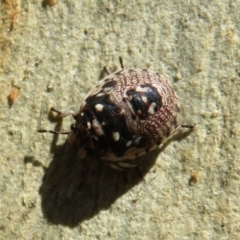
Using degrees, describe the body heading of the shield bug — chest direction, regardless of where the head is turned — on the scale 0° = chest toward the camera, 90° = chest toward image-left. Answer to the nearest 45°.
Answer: approximately 45°
